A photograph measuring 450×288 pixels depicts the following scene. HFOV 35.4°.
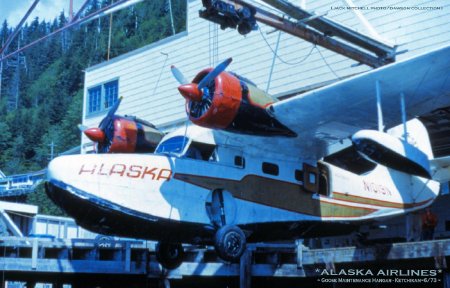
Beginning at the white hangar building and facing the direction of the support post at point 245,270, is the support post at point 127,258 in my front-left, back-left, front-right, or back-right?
front-right

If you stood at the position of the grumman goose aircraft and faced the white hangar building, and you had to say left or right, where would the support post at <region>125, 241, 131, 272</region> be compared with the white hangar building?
left

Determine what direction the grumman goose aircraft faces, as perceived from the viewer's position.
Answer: facing the viewer and to the left of the viewer

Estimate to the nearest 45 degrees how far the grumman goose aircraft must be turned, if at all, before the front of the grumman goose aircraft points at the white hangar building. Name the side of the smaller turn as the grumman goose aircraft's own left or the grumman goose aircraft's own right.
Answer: approximately 135° to the grumman goose aircraft's own right

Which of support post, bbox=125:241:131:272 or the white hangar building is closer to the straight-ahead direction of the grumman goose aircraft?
the support post
